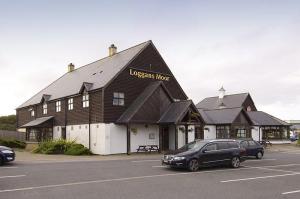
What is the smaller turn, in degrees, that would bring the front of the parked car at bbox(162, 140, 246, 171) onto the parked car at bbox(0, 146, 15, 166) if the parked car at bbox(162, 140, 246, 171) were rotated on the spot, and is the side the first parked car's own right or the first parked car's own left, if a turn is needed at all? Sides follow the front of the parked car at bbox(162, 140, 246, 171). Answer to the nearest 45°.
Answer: approximately 45° to the first parked car's own right

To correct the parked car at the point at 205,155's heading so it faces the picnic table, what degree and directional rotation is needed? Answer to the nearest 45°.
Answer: approximately 135° to its right

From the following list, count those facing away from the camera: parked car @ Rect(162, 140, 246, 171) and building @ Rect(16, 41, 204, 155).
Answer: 0

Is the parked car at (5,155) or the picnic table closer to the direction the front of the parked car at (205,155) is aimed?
the parked car

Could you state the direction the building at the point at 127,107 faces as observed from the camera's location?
facing the viewer and to the right of the viewer

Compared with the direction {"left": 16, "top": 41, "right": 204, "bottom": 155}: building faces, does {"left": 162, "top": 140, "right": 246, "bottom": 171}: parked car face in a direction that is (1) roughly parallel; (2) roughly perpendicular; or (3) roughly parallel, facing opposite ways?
roughly perpendicular

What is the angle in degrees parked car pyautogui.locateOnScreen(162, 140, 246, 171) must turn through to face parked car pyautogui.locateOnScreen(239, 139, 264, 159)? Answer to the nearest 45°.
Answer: approximately 135° to its right

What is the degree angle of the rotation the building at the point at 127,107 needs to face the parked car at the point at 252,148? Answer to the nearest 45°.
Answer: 0° — it already faces it

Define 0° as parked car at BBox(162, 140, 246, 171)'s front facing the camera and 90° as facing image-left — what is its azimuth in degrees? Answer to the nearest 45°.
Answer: approximately 45°

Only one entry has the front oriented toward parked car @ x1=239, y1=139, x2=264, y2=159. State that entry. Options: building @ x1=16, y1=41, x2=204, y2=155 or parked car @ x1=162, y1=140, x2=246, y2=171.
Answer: the building
